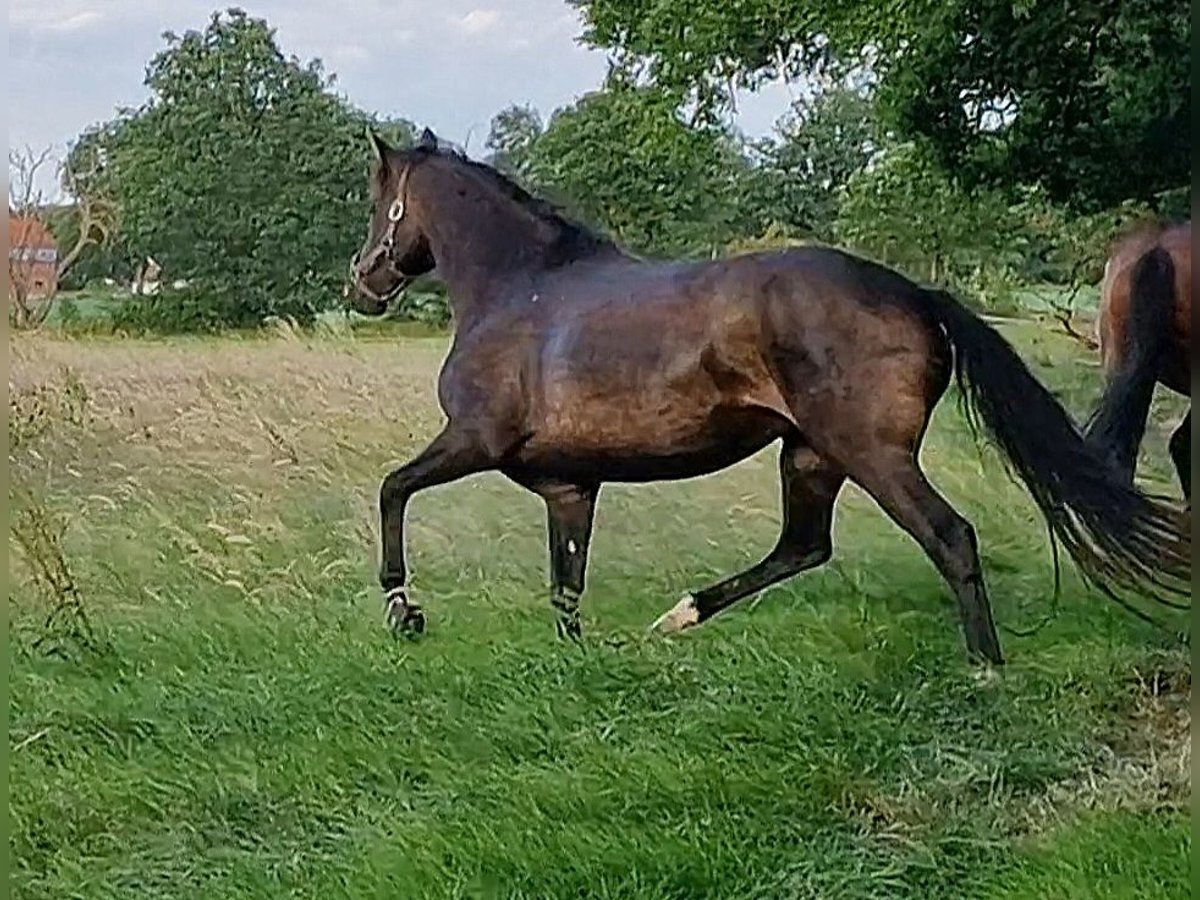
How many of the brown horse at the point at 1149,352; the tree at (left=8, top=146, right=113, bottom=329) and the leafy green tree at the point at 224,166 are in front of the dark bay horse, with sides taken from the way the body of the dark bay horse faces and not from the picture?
2

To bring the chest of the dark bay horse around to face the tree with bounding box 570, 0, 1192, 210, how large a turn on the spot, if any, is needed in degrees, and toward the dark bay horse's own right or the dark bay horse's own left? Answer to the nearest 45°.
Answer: approximately 135° to the dark bay horse's own right

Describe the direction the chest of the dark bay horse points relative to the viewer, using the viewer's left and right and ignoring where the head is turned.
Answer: facing to the left of the viewer

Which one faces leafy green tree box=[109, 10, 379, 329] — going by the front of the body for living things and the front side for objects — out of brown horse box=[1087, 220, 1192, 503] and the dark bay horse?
the dark bay horse

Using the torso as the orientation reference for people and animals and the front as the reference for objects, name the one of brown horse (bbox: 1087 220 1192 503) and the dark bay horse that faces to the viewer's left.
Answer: the dark bay horse

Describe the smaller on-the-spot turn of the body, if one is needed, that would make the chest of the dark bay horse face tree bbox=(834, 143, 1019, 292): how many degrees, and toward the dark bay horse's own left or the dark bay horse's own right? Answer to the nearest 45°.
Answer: approximately 135° to the dark bay horse's own right

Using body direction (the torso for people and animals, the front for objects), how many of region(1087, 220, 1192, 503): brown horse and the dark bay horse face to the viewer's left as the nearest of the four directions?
1

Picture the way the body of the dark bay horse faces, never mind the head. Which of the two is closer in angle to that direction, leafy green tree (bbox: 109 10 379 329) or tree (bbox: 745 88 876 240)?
the leafy green tree

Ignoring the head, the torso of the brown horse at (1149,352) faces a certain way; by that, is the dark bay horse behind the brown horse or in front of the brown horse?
behind

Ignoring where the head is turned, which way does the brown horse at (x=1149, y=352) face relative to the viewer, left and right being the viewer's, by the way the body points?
facing away from the viewer and to the right of the viewer
